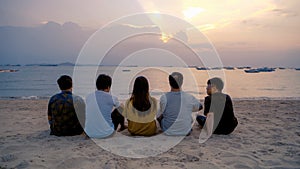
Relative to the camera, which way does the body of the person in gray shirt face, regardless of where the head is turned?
away from the camera

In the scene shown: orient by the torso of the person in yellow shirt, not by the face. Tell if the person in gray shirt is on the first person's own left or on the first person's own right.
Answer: on the first person's own right

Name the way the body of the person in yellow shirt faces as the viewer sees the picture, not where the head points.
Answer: away from the camera

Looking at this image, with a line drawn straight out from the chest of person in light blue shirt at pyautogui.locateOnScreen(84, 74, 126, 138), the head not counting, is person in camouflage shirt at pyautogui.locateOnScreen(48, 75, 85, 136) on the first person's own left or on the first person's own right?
on the first person's own left

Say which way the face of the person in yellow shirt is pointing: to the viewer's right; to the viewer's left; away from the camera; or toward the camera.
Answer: away from the camera

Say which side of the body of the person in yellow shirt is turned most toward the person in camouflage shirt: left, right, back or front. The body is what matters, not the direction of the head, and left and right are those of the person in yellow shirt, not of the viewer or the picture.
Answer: left

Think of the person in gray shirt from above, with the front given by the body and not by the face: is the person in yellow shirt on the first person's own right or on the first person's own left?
on the first person's own left

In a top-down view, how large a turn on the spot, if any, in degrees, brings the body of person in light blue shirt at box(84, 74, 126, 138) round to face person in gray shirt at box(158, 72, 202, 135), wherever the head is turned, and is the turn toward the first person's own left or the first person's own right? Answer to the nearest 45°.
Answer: approximately 45° to the first person's own right

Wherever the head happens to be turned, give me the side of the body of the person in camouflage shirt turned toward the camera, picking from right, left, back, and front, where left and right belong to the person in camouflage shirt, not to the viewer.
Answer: back

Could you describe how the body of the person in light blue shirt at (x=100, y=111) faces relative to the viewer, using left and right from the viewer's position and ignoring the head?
facing away from the viewer and to the right of the viewer

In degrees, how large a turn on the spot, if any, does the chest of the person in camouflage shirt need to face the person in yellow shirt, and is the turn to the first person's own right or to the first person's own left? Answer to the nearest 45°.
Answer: approximately 90° to the first person's own right

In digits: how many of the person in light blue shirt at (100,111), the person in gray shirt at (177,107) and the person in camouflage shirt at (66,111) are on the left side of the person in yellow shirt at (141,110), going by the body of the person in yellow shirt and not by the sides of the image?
2
